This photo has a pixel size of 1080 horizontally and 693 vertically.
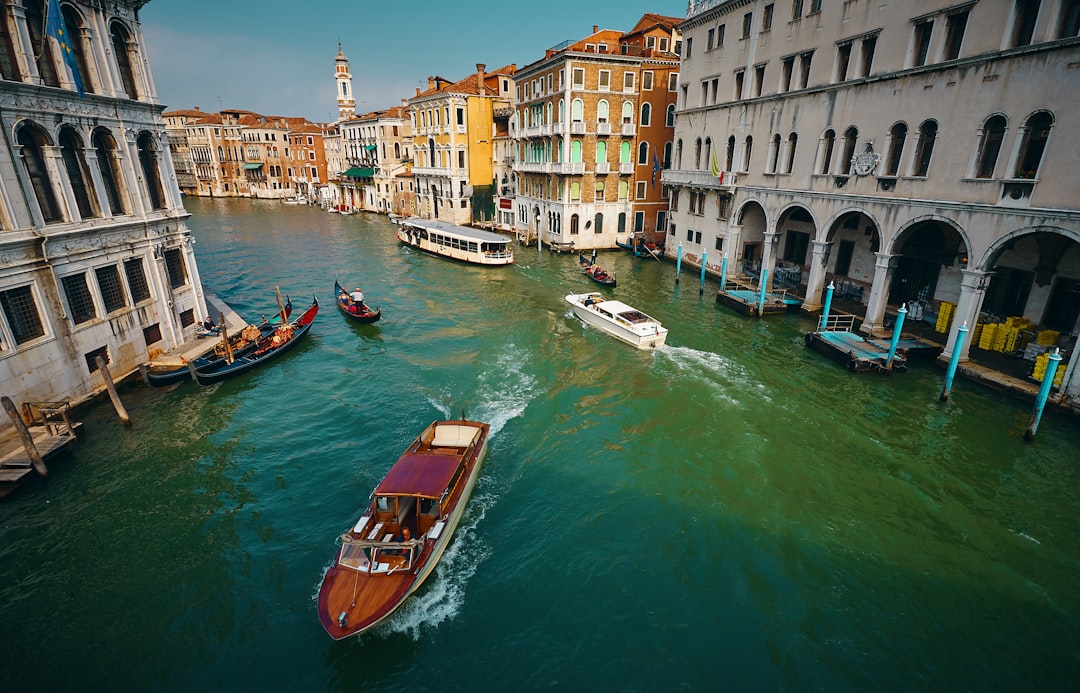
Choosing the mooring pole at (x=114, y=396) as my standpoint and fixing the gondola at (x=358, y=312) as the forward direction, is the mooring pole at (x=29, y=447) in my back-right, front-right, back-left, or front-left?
back-right

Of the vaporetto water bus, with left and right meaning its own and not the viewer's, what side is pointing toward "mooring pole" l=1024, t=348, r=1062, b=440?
back

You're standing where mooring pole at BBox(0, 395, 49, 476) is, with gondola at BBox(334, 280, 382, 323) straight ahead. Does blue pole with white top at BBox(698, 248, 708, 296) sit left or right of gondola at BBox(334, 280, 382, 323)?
right

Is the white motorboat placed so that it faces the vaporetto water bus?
yes

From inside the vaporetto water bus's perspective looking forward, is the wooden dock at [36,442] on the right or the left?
on its left

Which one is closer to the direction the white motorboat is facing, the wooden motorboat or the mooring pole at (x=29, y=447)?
the mooring pole

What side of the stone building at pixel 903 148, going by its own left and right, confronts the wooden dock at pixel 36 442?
front

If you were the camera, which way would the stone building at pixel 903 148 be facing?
facing the viewer and to the left of the viewer

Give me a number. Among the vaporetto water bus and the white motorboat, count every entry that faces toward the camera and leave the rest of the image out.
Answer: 0

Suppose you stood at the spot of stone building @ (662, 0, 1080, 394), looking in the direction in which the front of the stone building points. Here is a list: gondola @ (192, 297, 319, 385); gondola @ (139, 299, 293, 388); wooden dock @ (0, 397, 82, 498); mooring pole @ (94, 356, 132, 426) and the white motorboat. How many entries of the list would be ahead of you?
5

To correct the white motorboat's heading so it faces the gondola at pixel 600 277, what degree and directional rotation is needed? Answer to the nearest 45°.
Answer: approximately 45° to its right

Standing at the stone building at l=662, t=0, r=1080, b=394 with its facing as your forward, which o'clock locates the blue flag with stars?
The blue flag with stars is roughly at 12 o'clock from the stone building.

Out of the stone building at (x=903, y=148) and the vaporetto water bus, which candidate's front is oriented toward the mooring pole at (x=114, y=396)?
the stone building

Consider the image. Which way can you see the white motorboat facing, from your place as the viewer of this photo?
facing away from the viewer and to the left of the viewer

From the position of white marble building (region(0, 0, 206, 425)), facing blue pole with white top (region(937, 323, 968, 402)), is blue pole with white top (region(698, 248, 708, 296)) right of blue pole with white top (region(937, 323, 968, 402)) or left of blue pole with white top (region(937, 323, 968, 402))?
left

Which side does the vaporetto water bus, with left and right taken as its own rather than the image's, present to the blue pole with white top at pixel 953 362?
back
